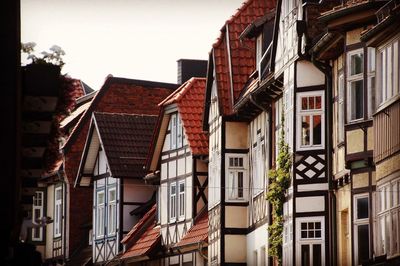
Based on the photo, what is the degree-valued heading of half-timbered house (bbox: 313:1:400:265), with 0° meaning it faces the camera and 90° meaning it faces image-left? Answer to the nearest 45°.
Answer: approximately 45°

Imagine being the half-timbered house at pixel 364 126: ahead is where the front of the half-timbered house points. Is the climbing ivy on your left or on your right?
on your right
